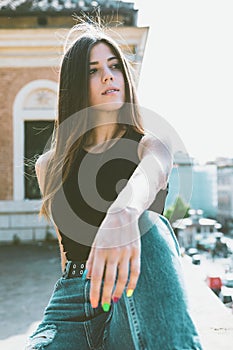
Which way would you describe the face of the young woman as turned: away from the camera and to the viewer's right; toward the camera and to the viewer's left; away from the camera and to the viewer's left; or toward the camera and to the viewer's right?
toward the camera and to the viewer's right

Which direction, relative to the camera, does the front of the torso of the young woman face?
toward the camera

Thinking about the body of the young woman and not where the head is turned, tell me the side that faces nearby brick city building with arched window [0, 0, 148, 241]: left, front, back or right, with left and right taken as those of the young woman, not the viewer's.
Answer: back
